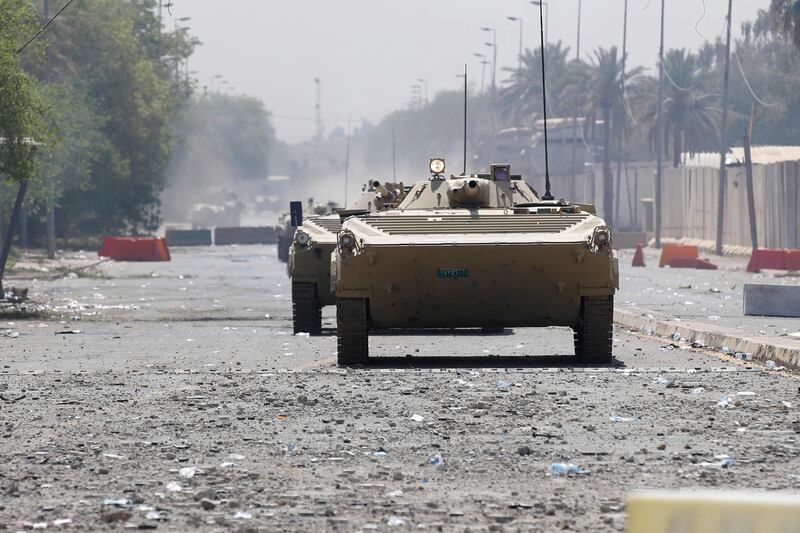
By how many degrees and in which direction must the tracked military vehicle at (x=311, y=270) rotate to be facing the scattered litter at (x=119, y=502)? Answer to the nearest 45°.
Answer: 0° — it already faces it

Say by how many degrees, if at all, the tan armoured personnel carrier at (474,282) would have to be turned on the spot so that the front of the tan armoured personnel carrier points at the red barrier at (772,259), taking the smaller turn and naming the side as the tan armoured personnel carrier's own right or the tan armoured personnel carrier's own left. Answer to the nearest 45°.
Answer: approximately 180°

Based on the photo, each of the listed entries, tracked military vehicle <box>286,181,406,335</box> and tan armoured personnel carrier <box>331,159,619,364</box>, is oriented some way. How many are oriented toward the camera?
2

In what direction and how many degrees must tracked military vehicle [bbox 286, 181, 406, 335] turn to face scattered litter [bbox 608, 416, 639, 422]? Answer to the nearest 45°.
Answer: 0° — it already faces it

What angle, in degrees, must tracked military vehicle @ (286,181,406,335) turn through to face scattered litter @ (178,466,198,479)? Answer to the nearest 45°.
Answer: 0° — it already faces it

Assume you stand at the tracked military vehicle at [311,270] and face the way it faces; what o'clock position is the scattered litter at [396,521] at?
The scattered litter is roughly at 12 o'clock from the tracked military vehicle.

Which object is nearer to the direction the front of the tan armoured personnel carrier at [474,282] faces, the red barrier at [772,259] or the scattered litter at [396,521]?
the scattered litter

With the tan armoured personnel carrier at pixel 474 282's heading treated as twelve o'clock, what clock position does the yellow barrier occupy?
The yellow barrier is roughly at 12 o'clock from the tan armoured personnel carrier.

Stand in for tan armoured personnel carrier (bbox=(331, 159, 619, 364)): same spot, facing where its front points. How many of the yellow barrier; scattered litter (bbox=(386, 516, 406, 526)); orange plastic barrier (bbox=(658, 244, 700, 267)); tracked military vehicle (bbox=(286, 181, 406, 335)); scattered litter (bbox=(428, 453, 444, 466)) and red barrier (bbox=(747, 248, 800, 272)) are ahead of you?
3

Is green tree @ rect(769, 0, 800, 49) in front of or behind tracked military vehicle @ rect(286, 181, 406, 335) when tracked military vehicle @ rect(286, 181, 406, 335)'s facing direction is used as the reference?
behind

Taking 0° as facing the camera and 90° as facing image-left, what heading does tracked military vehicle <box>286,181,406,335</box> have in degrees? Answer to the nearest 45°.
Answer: approximately 0°
